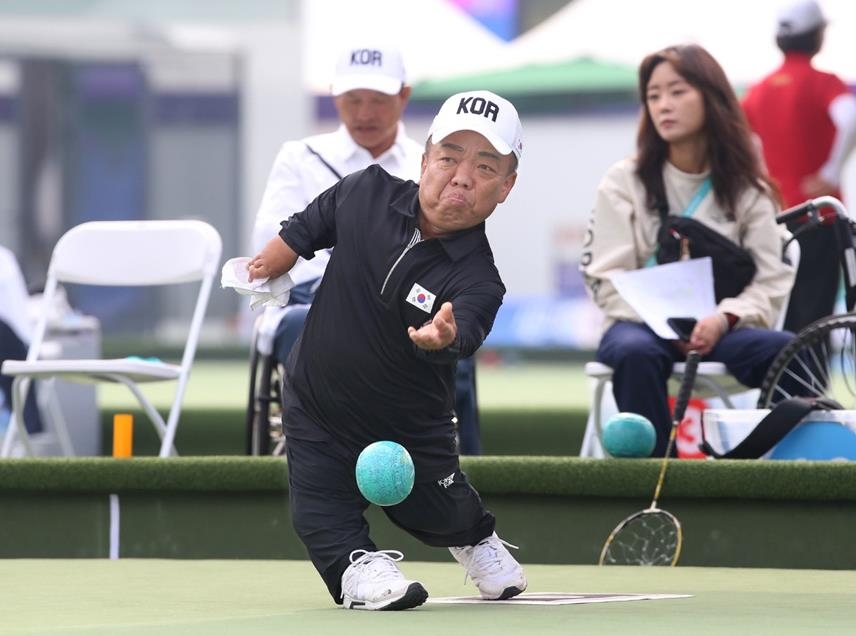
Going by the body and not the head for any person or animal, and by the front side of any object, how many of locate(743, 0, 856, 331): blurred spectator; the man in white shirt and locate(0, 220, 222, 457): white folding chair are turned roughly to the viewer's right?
0

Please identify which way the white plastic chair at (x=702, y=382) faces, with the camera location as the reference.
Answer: facing the viewer and to the left of the viewer

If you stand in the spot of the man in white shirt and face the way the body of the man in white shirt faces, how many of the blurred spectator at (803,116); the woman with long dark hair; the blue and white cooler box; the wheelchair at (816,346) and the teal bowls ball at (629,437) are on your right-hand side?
0

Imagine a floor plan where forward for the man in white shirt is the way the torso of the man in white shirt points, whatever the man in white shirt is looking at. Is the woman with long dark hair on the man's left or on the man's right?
on the man's left

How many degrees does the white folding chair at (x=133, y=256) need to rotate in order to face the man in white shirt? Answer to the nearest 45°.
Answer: approximately 90° to its left

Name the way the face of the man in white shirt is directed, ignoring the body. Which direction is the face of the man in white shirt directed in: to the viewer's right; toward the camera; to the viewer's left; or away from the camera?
toward the camera

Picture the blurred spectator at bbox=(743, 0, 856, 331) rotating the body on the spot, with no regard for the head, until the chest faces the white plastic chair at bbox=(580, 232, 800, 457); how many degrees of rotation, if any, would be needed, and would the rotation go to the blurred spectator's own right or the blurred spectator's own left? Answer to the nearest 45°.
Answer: approximately 180°

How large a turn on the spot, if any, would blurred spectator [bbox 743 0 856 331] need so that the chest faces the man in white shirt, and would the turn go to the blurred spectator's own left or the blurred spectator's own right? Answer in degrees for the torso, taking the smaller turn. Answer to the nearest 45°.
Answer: approximately 135° to the blurred spectator's own left

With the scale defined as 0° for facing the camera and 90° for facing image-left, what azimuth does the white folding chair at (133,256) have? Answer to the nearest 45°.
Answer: approximately 45°

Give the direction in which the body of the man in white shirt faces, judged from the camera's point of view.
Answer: toward the camera

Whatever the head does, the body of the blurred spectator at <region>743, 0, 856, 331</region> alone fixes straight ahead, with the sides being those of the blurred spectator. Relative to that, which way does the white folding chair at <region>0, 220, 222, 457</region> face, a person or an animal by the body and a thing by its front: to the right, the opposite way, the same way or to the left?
the opposite way

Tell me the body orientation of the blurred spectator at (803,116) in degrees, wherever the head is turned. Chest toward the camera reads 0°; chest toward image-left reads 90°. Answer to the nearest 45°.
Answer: approximately 180°

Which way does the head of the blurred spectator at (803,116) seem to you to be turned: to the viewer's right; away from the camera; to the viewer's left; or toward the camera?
away from the camera

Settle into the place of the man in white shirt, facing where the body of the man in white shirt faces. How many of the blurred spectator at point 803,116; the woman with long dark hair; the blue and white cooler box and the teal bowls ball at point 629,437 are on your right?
0

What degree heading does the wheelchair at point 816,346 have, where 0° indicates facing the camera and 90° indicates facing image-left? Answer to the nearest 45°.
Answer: approximately 270°

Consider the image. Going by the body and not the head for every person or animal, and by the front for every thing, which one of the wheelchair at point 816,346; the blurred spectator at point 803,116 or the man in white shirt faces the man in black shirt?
the man in white shirt
